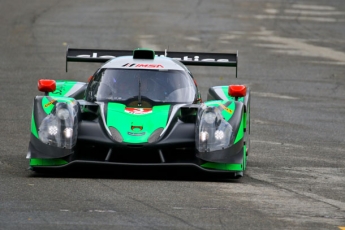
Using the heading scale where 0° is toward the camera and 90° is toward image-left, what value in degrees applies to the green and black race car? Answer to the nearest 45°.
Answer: approximately 0°
